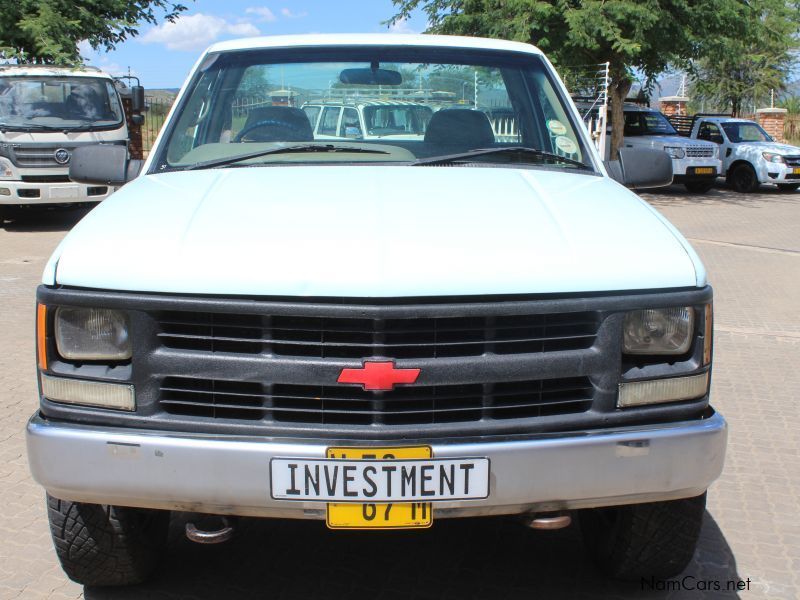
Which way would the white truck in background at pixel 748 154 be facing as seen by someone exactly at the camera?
facing the viewer and to the right of the viewer

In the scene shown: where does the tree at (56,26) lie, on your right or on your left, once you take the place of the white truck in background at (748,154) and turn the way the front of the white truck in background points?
on your right

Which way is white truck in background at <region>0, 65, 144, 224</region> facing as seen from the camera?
toward the camera

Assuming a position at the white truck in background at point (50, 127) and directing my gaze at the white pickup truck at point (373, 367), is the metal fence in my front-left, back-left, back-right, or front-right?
back-left

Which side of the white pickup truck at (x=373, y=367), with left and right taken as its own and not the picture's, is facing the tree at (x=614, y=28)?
back

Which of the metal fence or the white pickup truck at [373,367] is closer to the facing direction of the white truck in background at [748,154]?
the white pickup truck

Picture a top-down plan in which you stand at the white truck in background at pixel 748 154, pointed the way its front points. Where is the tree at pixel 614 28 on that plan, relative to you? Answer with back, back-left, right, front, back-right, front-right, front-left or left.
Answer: right

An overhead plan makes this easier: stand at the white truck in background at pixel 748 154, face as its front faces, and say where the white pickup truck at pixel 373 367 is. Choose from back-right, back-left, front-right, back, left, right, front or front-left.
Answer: front-right

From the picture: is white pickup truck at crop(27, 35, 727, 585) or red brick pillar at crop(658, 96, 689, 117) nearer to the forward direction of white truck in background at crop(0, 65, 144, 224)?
the white pickup truck

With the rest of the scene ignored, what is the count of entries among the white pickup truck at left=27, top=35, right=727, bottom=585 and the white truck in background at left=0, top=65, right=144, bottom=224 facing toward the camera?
2

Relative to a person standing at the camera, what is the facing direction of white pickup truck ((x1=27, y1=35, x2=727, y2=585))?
facing the viewer

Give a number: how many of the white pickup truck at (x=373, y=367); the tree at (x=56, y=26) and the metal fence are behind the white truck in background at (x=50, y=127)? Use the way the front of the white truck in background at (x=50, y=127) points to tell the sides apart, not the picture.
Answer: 2

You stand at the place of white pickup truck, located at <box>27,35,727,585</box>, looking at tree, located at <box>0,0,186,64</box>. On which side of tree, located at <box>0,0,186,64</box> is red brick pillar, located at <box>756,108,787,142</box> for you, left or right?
right
